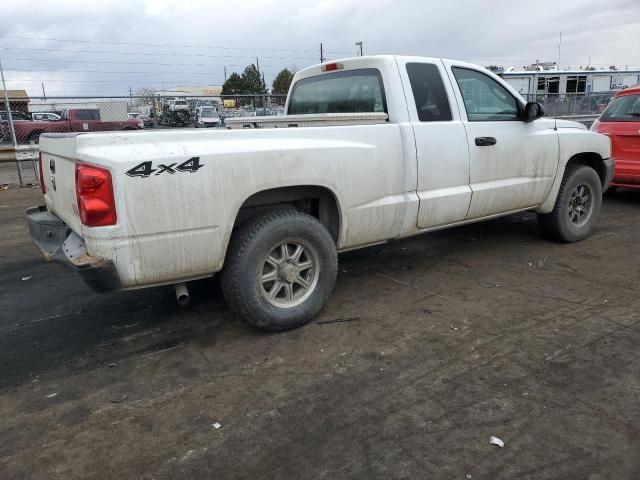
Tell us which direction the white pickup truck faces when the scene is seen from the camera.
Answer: facing away from the viewer and to the right of the viewer

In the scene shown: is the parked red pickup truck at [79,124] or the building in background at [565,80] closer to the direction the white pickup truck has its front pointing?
the building in background

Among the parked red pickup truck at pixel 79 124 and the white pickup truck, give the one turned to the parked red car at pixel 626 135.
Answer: the white pickup truck

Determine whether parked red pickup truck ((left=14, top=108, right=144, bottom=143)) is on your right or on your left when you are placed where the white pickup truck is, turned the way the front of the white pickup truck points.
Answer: on your left

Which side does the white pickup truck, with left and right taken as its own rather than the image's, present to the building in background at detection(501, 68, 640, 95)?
front

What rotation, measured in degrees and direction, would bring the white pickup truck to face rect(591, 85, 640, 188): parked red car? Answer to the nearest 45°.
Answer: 0° — it already faces it
